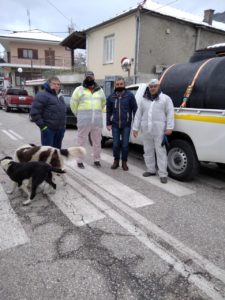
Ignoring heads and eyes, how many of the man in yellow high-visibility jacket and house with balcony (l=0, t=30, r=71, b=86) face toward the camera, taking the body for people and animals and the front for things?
2

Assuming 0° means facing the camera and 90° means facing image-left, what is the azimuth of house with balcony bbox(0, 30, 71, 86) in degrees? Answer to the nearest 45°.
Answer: approximately 0°

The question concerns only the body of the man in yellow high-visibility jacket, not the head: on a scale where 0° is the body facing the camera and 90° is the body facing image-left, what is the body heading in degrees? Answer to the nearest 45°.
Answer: approximately 0°

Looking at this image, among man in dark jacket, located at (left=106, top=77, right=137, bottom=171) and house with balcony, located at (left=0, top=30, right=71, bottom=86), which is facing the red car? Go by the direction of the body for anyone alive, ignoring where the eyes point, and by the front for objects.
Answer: the house with balcony

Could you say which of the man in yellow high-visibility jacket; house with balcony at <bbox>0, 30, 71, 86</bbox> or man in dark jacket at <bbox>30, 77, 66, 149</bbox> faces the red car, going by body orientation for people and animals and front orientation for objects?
the house with balcony

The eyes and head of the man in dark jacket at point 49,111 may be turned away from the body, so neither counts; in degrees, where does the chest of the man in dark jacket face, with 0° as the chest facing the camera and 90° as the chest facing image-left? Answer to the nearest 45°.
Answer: approximately 315°

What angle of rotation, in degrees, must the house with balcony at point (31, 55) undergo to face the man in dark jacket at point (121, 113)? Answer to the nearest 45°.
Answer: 0° — it already faces them
